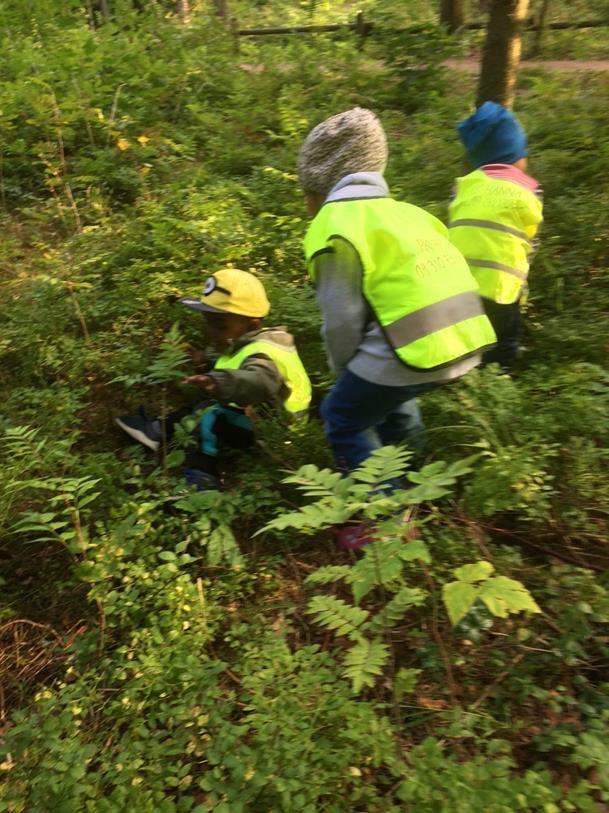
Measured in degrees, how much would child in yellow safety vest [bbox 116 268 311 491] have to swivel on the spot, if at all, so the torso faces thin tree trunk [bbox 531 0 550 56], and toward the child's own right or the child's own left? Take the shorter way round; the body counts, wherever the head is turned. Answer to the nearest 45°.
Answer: approximately 135° to the child's own right

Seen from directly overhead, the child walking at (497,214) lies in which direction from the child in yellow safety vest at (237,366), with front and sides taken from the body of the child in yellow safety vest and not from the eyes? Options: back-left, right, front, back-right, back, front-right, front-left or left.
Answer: back

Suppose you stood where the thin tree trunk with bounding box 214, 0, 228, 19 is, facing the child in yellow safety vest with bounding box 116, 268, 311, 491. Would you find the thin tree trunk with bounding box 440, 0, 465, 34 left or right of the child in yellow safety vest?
left

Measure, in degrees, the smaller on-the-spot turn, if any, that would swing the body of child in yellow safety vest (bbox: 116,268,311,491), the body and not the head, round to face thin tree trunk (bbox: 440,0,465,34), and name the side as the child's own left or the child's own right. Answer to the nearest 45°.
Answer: approximately 135° to the child's own right

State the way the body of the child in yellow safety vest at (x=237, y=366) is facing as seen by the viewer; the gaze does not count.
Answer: to the viewer's left

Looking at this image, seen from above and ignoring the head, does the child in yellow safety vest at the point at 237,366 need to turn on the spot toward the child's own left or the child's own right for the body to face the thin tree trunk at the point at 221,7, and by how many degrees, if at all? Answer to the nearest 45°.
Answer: approximately 90° to the child's own right

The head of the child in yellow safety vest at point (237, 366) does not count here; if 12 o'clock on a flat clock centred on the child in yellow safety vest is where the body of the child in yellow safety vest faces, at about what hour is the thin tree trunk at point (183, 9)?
The thin tree trunk is roughly at 3 o'clock from the child in yellow safety vest.
